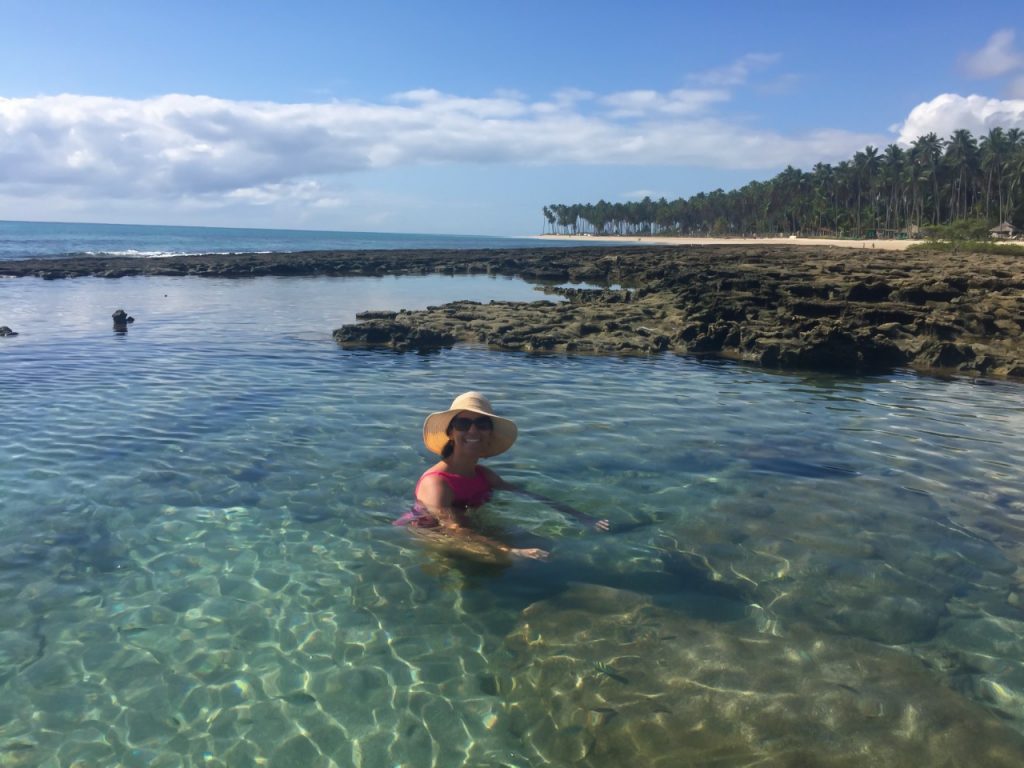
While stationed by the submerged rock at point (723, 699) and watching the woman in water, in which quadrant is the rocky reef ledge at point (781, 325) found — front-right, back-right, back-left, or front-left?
front-right

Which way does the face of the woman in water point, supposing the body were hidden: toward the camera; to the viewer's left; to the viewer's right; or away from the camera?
toward the camera

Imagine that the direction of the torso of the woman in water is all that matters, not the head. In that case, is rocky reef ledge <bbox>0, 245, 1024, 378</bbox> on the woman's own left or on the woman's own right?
on the woman's own left

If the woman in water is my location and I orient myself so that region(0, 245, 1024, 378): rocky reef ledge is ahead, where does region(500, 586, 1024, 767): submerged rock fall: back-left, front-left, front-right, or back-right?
back-right

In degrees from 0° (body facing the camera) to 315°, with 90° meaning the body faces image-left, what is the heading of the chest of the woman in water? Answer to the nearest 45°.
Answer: approximately 315°

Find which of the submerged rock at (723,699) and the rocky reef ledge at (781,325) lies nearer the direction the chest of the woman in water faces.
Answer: the submerged rock

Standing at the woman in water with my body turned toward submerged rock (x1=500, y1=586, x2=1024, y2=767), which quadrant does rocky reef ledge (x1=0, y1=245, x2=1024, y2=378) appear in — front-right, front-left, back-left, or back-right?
back-left

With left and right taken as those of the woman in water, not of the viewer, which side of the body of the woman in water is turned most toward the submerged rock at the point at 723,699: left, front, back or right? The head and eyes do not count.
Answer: front
